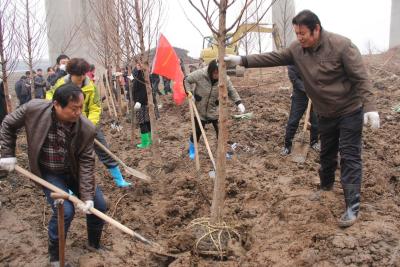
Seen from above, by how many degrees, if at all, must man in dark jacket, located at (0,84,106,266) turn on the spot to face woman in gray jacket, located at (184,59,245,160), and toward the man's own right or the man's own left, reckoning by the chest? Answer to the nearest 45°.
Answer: approximately 90° to the man's own left

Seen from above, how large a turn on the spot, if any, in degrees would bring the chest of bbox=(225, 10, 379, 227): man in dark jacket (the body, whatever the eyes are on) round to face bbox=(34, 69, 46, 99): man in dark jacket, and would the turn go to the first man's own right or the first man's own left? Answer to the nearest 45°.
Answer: approximately 90° to the first man's own right

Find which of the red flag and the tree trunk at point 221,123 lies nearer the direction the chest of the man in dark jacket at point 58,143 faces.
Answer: the tree trunk

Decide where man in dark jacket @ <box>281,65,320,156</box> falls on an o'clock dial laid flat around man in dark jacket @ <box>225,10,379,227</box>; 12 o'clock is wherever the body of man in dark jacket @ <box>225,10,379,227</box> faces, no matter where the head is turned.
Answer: man in dark jacket @ <box>281,65,320,156</box> is roughly at 4 o'clock from man in dark jacket @ <box>225,10,379,227</box>.

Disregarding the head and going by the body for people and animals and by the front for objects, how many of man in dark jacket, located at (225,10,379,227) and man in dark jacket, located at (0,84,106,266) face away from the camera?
0

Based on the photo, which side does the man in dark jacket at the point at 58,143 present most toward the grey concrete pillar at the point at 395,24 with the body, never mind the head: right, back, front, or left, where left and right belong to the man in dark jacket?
left

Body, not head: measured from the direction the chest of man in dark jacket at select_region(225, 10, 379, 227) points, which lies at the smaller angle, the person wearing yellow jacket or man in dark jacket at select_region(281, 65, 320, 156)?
the person wearing yellow jacket

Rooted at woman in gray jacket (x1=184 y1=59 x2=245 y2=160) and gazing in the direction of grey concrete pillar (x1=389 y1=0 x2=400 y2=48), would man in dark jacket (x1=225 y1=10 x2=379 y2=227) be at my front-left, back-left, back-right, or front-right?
back-right

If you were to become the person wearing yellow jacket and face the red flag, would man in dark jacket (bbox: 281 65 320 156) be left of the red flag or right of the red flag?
right

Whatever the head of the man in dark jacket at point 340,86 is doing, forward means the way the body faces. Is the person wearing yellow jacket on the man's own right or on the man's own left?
on the man's own right

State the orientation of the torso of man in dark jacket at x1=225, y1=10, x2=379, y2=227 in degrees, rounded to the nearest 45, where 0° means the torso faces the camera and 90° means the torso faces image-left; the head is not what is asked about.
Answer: approximately 45°

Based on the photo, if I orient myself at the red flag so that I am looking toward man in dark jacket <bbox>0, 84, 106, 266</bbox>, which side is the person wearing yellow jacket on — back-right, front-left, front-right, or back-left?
front-right

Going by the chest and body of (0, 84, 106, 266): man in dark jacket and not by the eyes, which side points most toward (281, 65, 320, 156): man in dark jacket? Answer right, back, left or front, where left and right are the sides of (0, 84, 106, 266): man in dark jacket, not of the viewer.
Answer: left

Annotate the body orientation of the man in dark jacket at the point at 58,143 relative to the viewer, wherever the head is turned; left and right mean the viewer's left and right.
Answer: facing the viewer and to the right of the viewer
